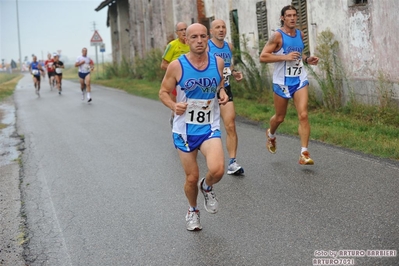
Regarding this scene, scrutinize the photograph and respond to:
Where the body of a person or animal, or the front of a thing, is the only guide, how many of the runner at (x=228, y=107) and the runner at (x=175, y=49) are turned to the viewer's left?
0

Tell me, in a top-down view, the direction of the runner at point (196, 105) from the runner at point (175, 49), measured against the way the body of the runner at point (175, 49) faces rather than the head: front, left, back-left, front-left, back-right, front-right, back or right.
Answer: front-right

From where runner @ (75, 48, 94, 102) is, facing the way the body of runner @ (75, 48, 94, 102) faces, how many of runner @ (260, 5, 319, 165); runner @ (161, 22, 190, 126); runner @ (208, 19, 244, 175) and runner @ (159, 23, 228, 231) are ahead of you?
4

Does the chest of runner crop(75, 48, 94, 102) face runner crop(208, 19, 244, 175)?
yes

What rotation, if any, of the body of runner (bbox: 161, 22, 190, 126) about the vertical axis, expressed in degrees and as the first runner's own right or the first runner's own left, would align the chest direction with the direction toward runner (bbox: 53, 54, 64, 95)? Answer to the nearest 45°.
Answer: approximately 135° to the first runner's own left

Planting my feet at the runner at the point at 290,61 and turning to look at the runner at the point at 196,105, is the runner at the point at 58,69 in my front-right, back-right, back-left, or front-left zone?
back-right

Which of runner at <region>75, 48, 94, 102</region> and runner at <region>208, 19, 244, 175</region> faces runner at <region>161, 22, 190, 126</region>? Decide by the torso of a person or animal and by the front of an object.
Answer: runner at <region>75, 48, 94, 102</region>

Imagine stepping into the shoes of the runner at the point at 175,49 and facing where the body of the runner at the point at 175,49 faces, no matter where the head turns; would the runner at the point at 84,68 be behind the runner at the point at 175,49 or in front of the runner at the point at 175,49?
behind

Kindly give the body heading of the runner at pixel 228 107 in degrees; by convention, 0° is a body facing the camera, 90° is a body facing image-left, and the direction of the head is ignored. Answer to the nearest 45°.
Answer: approximately 315°

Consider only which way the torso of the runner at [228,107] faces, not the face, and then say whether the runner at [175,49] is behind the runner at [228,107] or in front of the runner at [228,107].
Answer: behind
